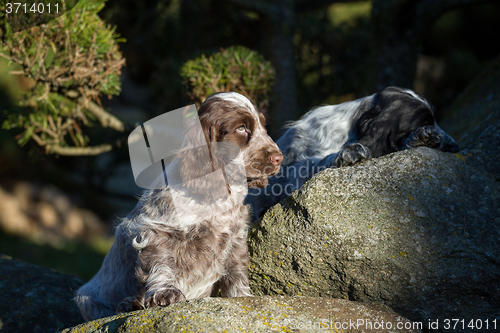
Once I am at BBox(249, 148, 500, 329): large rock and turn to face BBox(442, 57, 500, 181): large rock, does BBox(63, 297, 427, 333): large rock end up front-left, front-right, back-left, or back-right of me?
back-left

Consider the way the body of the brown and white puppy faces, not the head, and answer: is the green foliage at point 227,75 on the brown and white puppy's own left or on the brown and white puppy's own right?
on the brown and white puppy's own left

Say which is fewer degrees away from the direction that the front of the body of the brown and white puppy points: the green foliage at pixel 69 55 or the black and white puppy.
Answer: the black and white puppy

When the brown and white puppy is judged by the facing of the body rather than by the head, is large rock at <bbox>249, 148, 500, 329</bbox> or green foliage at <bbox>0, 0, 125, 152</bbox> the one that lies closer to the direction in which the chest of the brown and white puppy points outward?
the large rock

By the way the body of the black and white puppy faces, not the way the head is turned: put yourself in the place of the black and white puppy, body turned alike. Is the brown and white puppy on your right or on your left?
on your right

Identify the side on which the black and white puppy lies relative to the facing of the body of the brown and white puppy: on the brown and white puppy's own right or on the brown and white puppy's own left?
on the brown and white puppy's own left

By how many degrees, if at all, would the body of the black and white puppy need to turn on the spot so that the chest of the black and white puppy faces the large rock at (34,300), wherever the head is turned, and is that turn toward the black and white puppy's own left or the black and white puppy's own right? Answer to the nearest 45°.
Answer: approximately 180°

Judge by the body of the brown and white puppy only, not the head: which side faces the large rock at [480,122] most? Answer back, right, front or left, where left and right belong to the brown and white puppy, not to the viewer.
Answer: left

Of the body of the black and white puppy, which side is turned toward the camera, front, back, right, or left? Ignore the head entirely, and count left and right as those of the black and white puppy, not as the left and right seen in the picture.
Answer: right

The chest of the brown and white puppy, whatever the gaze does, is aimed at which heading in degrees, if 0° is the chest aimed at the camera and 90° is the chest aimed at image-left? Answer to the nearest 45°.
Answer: approximately 315°
